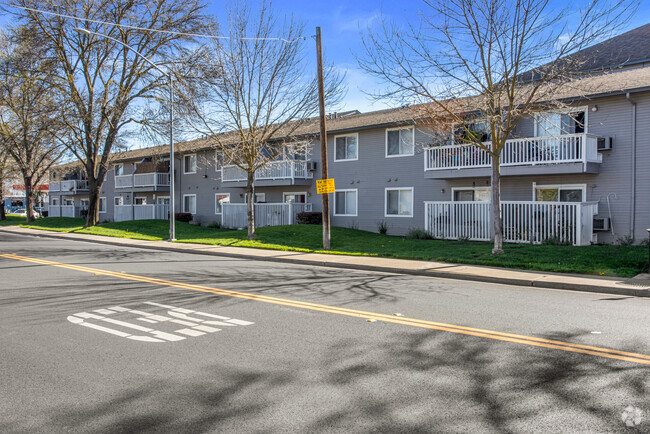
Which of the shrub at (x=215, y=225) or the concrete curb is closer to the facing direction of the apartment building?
the concrete curb

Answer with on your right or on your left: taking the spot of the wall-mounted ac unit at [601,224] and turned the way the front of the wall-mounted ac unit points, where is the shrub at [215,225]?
on your right

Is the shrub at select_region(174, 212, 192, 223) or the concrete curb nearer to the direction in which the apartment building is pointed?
the concrete curb

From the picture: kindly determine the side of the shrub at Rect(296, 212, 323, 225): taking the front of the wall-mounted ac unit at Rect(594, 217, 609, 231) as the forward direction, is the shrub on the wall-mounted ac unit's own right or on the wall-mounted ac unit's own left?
on the wall-mounted ac unit's own right

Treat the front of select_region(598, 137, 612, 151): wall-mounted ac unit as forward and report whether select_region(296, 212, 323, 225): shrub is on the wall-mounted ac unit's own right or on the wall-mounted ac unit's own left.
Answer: on the wall-mounted ac unit's own right

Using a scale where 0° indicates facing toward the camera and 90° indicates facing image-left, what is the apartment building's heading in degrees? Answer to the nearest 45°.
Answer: approximately 45°
